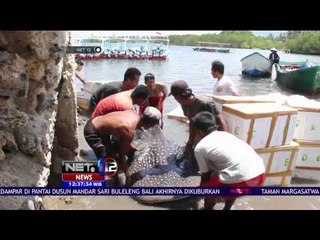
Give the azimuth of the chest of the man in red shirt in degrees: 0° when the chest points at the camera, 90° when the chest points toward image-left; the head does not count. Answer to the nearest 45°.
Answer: approximately 270°

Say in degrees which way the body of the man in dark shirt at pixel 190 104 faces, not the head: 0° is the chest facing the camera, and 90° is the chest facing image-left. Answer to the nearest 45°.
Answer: approximately 90°

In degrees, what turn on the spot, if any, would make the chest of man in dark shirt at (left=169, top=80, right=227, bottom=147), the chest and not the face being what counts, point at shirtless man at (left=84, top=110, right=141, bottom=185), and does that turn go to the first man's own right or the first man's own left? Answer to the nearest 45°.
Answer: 0° — they already face them

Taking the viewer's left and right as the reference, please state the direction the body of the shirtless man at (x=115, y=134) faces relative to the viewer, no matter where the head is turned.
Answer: facing to the right of the viewer

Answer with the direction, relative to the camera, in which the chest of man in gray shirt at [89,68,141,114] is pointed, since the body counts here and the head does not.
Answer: to the viewer's right
